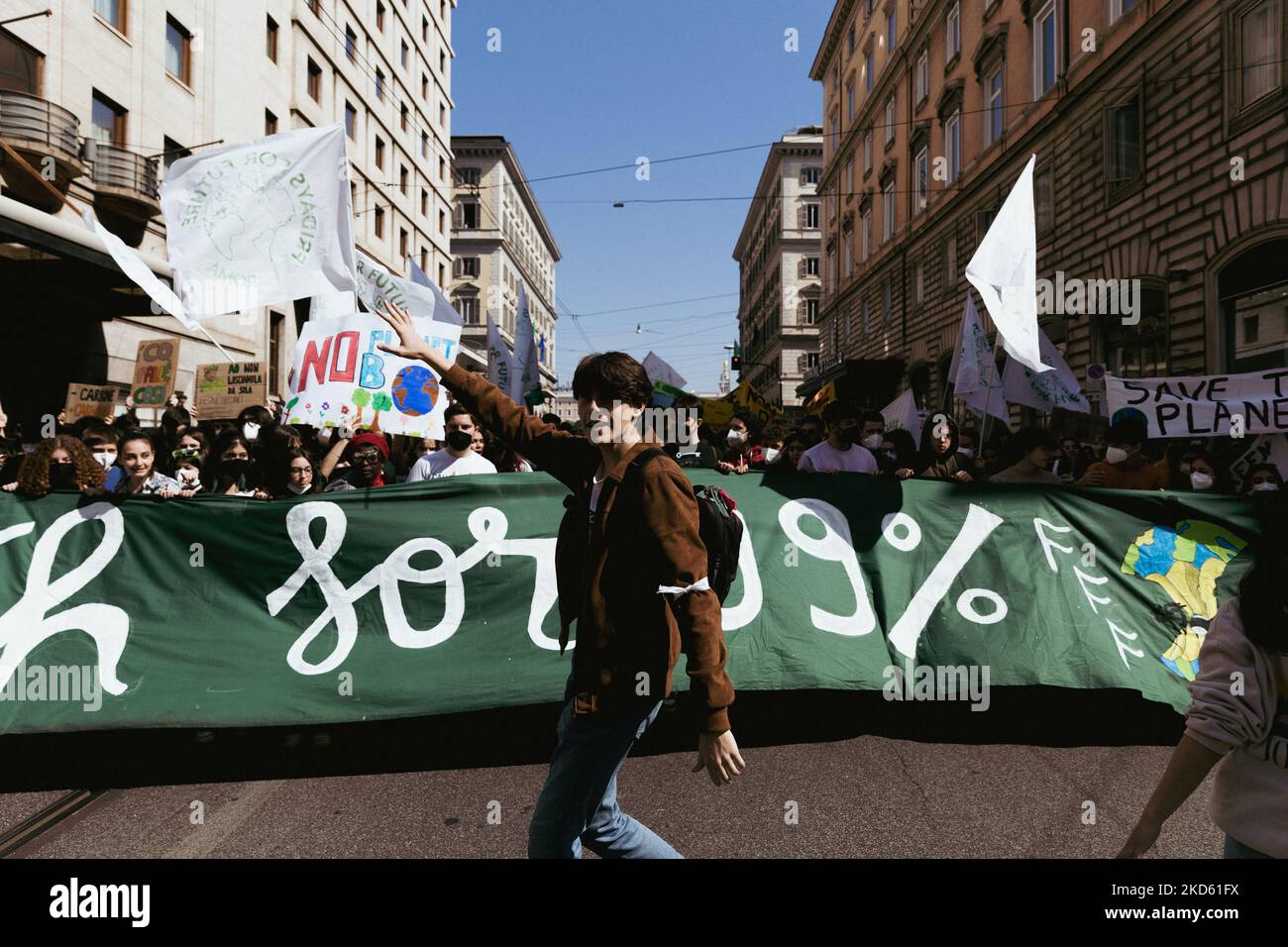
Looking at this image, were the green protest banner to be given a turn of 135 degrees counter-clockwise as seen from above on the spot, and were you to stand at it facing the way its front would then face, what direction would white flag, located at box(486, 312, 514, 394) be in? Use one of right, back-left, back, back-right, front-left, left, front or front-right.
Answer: front-left

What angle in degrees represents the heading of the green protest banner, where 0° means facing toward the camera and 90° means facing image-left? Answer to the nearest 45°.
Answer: approximately 0°

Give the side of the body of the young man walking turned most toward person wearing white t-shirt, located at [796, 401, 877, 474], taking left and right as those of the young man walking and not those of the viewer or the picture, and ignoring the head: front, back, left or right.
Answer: back

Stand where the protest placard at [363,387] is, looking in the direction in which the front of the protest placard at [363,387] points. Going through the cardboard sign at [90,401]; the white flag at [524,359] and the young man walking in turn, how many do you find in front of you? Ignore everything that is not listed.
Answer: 1

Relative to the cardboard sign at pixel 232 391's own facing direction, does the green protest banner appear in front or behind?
in front

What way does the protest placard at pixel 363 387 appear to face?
toward the camera

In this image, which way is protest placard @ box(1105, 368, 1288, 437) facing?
toward the camera

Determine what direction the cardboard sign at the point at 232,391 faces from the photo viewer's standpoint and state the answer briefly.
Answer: facing the viewer

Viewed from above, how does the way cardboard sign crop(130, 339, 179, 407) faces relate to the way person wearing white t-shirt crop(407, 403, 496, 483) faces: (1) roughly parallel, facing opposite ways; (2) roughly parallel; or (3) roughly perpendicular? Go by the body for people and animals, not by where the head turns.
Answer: roughly parallel

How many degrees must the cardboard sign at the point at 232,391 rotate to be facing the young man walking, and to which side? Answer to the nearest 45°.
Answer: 0° — it already faces them

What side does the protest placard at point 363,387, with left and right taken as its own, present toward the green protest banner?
front

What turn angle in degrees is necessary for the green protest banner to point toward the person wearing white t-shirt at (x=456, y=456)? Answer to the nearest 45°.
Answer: approximately 180°

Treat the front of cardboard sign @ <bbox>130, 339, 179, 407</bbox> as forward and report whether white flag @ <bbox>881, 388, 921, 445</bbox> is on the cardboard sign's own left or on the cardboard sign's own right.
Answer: on the cardboard sign's own left

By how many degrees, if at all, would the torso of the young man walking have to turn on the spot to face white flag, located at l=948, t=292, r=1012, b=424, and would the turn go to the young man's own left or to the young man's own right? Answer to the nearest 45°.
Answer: approximately 180°

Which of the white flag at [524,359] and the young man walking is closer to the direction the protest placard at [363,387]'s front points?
the young man walking
